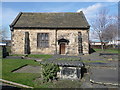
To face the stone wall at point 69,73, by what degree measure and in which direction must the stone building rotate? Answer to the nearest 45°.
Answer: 0° — it already faces it

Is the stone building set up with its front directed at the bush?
yes

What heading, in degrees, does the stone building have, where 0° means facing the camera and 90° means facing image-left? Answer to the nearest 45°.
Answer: approximately 0°
